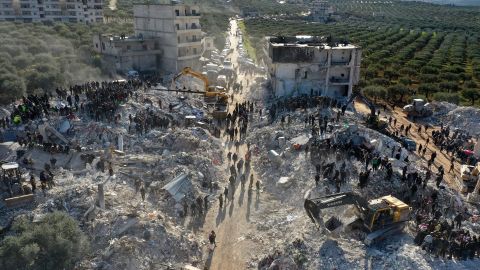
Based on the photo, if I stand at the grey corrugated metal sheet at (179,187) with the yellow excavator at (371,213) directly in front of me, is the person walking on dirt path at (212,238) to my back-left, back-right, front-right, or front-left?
front-right

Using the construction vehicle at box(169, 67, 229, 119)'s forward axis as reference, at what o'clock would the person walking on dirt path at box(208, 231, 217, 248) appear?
The person walking on dirt path is roughly at 9 o'clock from the construction vehicle.

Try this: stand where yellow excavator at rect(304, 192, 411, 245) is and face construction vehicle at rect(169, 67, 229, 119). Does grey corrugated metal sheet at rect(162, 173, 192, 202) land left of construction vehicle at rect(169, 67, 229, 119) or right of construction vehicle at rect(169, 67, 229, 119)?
left

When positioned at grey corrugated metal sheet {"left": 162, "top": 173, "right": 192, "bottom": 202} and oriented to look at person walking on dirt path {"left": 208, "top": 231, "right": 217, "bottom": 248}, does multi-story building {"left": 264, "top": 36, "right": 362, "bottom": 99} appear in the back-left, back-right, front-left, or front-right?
back-left

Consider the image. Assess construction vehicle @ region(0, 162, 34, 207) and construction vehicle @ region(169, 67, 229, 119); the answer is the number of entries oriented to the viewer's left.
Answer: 1

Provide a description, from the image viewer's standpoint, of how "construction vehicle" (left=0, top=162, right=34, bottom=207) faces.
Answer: facing the viewer and to the right of the viewer

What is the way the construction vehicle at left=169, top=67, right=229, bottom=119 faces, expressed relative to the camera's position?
facing to the left of the viewer

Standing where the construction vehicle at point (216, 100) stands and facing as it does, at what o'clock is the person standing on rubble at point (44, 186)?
The person standing on rubble is roughly at 10 o'clock from the construction vehicle.

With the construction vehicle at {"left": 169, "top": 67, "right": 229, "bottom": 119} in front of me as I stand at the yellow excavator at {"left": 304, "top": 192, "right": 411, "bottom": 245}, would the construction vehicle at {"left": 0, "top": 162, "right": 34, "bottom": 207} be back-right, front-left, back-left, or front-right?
front-left

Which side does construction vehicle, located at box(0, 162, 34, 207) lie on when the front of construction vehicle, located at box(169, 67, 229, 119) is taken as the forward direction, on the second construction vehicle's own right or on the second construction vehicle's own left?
on the second construction vehicle's own left

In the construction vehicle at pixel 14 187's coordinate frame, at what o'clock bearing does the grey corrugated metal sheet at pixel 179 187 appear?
The grey corrugated metal sheet is roughly at 11 o'clock from the construction vehicle.

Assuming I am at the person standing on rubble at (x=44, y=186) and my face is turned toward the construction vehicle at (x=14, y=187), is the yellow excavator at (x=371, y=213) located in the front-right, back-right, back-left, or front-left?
back-left
